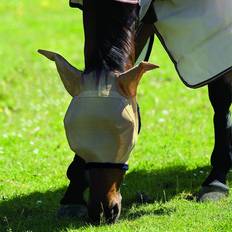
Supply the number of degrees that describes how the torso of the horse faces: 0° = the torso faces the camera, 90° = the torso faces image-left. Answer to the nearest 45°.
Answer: approximately 45°
